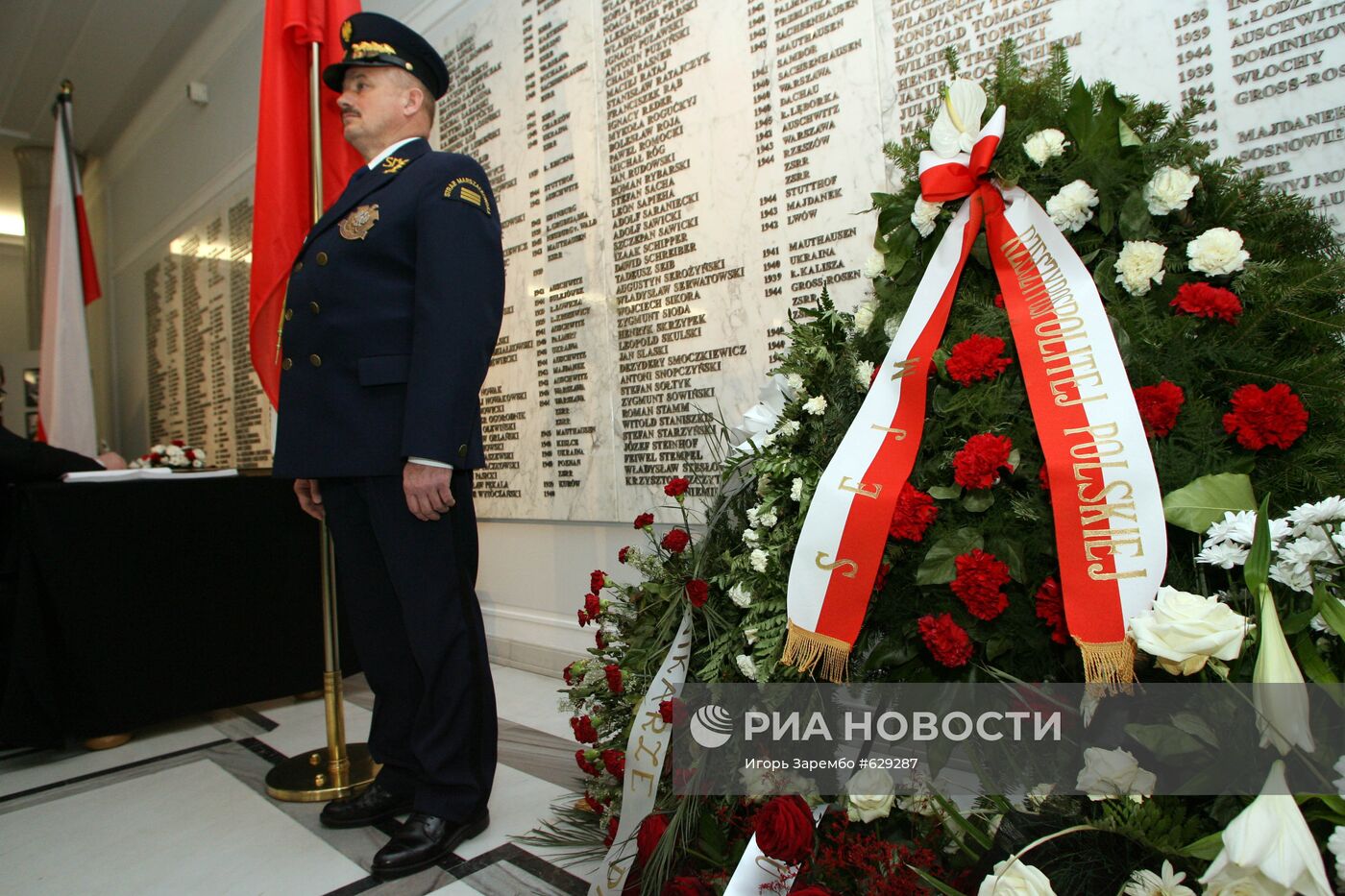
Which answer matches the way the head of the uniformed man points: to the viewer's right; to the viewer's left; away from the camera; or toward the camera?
to the viewer's left

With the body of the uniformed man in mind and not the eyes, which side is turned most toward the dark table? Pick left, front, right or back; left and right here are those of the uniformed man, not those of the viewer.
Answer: right

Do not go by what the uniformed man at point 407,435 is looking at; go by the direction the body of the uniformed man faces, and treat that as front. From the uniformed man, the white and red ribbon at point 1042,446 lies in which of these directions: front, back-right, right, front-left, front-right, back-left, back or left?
left

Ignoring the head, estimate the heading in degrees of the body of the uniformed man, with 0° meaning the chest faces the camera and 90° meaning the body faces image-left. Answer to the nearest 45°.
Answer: approximately 45°

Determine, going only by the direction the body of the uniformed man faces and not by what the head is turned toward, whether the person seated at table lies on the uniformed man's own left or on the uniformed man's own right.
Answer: on the uniformed man's own right
